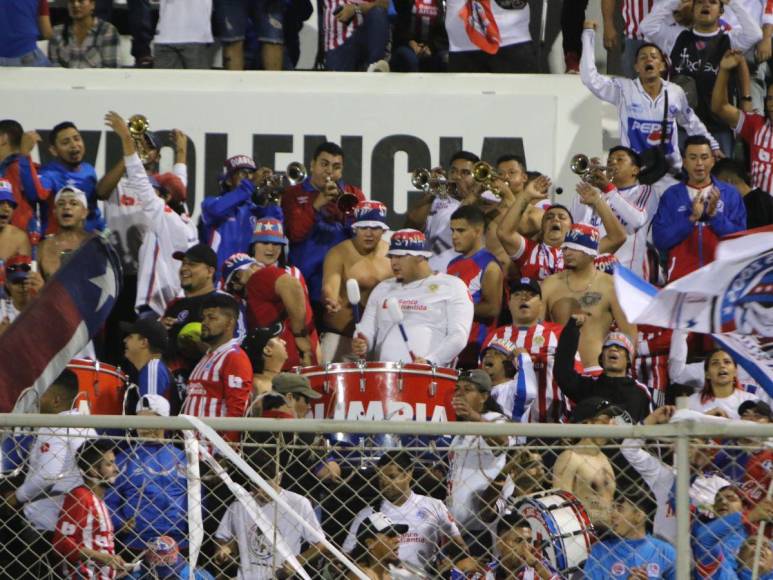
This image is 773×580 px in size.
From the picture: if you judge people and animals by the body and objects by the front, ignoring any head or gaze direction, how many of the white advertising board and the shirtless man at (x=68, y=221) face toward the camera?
2

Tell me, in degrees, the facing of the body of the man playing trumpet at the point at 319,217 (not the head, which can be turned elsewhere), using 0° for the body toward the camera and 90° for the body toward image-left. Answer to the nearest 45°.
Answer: approximately 315°

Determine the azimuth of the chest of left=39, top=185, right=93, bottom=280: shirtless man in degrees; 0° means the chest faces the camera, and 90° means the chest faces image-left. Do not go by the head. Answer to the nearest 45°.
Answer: approximately 0°

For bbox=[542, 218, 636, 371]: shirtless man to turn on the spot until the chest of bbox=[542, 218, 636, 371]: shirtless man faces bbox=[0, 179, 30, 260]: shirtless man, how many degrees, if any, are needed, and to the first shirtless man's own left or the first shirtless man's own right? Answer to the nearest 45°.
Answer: approximately 45° to the first shirtless man's own right

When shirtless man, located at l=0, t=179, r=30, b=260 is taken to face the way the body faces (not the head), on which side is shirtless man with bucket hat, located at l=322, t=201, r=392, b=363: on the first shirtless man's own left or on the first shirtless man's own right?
on the first shirtless man's own left

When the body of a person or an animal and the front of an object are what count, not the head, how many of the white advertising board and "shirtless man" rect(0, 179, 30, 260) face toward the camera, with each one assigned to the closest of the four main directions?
2

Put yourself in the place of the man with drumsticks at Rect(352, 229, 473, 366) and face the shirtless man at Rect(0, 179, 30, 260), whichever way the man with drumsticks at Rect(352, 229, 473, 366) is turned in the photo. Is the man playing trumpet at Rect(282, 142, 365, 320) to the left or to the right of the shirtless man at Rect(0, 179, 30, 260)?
right

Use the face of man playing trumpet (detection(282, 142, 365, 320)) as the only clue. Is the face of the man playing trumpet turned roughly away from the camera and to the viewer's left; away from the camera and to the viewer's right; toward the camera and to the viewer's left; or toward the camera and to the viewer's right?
toward the camera and to the viewer's right

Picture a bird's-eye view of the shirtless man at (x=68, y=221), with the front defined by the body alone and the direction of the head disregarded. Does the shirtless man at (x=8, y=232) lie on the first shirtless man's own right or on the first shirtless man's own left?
on the first shirtless man's own right
